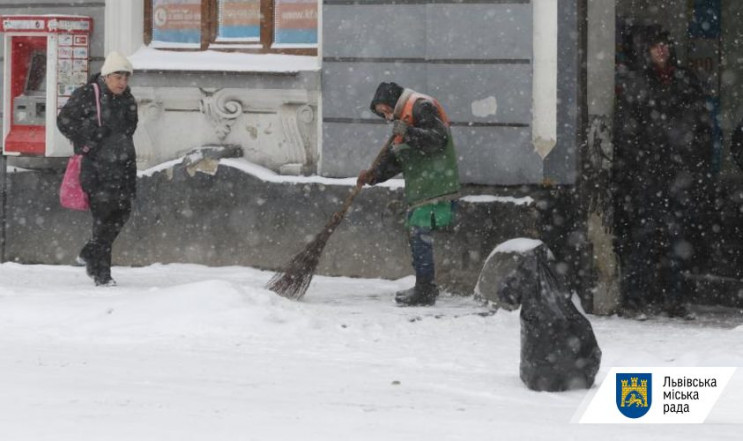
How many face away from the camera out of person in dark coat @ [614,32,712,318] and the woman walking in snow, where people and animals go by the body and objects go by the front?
0

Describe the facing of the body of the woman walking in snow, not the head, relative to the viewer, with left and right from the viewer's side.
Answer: facing the viewer and to the right of the viewer

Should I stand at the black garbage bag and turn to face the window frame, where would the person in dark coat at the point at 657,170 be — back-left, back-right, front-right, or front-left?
front-right

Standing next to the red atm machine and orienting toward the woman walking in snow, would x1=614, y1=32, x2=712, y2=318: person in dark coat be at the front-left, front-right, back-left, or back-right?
front-left

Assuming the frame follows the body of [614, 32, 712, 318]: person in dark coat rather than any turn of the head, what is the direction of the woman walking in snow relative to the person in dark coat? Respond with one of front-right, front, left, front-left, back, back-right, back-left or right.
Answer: right

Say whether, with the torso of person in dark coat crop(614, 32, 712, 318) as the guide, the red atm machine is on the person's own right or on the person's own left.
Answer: on the person's own right

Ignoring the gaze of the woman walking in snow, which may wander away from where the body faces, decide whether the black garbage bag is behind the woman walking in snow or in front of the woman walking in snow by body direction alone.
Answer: in front

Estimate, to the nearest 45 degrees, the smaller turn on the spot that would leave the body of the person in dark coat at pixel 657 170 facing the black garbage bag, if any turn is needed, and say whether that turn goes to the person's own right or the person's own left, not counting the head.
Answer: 0° — they already face it

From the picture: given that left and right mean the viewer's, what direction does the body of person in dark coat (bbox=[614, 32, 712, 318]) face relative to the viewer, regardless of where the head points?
facing the viewer

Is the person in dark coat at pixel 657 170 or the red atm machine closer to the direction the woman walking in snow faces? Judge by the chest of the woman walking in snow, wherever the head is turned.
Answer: the person in dark coat

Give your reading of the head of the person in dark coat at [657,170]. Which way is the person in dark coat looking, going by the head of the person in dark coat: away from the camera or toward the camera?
toward the camera
